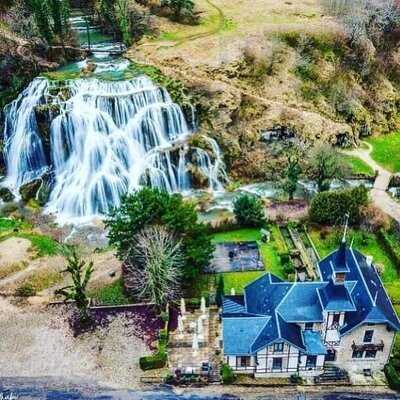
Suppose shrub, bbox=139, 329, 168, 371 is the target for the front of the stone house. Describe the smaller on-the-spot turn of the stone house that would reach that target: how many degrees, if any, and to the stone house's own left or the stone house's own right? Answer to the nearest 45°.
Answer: approximately 90° to the stone house's own right

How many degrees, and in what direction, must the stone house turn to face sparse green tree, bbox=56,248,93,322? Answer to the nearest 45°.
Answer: approximately 90° to its right

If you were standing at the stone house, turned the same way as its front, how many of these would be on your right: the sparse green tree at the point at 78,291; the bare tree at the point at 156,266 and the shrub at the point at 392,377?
2

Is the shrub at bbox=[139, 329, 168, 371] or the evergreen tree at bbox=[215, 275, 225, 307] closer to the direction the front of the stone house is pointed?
the shrub

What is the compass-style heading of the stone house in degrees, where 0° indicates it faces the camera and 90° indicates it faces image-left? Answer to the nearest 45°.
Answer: approximately 0°

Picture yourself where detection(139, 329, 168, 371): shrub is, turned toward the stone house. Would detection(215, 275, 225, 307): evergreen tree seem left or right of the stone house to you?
left

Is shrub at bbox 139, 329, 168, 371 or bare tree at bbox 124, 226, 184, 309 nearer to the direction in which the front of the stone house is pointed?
the shrub

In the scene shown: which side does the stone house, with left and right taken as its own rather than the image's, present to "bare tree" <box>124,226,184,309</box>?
right

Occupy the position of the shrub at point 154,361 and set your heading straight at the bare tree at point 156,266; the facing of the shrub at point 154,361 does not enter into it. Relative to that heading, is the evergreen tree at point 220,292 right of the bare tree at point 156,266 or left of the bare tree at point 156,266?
right

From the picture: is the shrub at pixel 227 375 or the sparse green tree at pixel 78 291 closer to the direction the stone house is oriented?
the shrub

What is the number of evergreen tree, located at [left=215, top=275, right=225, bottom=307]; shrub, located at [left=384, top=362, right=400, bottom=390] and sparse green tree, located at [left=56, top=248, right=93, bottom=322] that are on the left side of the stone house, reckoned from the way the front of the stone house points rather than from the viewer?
1

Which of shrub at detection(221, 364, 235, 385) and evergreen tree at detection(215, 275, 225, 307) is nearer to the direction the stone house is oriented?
the shrub

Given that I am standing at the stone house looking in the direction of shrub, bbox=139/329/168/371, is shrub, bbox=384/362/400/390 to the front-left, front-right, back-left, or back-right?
back-left

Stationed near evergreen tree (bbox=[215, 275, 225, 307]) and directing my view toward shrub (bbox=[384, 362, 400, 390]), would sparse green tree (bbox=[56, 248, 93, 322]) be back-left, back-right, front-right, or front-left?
back-right

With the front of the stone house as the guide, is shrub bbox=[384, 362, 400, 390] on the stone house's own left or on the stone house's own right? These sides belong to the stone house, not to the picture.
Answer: on the stone house's own left
